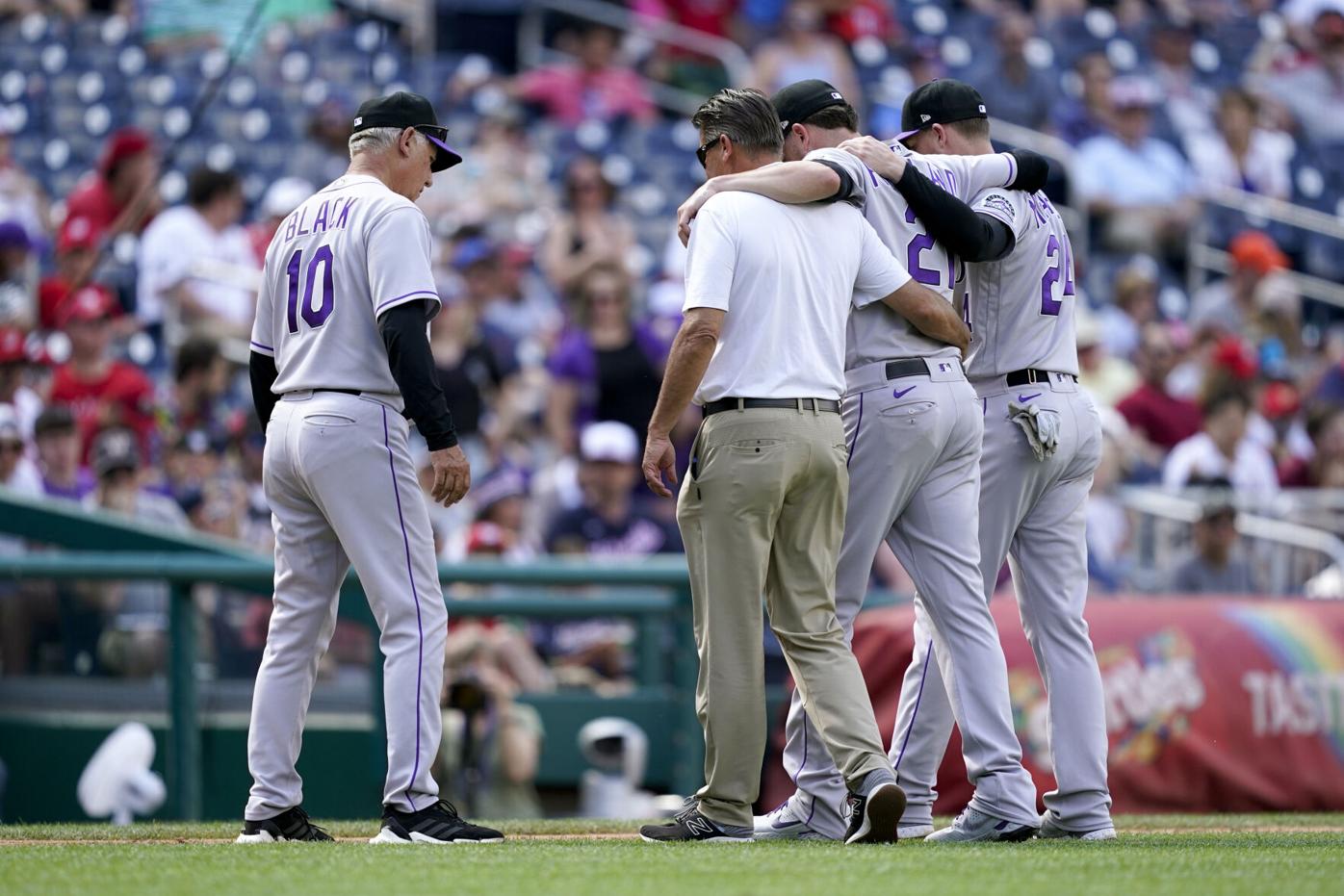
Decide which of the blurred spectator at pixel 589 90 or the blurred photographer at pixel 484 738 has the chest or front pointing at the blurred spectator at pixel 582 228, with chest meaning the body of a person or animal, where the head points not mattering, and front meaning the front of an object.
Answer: the blurred spectator at pixel 589 90

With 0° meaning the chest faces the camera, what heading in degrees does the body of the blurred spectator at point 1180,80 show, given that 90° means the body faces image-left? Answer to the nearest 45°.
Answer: approximately 0°

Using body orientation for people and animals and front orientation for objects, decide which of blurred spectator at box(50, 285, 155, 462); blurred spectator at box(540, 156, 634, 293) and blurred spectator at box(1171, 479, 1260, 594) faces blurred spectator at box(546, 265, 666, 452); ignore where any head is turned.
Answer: blurred spectator at box(540, 156, 634, 293)

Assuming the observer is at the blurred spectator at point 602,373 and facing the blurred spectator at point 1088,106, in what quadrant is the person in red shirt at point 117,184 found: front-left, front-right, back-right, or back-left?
back-left

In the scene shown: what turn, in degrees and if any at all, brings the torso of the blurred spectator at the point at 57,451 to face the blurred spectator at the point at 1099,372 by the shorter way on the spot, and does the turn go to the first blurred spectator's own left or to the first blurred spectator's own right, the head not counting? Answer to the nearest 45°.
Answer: approximately 90° to the first blurred spectator's own left

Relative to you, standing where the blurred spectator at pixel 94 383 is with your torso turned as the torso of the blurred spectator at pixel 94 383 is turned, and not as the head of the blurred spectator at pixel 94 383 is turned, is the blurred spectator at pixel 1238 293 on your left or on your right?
on your left

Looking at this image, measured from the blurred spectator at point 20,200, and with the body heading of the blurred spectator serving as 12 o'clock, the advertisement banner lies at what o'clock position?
The advertisement banner is roughly at 11 o'clock from the blurred spectator.
